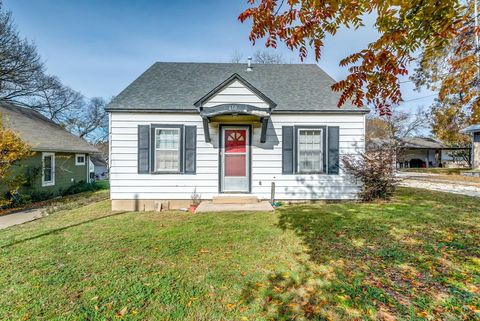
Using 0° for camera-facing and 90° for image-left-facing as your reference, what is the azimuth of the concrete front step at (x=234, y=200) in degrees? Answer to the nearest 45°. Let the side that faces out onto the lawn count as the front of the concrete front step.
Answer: approximately 0°

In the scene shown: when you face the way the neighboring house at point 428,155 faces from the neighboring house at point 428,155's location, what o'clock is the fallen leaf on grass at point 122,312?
The fallen leaf on grass is roughly at 12 o'clock from the neighboring house.

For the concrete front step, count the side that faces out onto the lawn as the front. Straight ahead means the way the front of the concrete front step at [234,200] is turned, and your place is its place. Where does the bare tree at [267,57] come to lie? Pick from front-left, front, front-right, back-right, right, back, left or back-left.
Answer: back

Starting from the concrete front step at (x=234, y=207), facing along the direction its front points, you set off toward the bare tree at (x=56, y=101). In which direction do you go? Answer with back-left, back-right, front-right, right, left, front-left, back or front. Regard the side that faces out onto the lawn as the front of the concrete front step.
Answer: back-right
